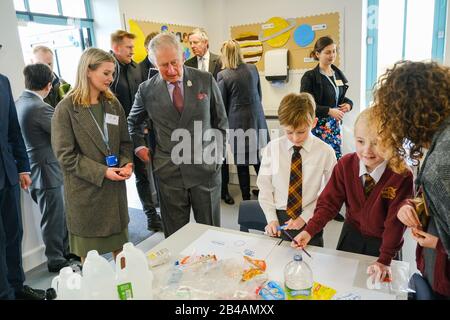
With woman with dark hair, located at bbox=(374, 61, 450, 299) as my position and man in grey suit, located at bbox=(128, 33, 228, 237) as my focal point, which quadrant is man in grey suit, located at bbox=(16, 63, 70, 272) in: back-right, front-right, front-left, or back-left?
front-left

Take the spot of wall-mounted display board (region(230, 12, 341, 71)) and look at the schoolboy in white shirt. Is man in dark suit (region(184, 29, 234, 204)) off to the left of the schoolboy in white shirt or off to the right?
right

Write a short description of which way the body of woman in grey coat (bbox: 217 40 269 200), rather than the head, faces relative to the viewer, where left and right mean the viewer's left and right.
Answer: facing away from the viewer

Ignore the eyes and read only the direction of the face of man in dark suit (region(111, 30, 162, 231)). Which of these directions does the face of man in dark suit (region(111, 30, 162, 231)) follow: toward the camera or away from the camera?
toward the camera

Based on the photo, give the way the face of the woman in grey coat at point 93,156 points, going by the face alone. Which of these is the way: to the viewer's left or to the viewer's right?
to the viewer's right

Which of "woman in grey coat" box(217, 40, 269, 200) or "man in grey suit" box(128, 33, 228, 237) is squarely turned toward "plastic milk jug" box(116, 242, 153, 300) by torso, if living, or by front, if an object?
the man in grey suit

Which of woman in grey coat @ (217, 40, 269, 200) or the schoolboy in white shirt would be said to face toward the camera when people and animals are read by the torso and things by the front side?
the schoolboy in white shirt

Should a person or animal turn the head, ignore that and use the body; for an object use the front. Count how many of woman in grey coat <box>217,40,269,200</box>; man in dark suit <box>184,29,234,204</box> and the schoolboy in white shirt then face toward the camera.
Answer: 2

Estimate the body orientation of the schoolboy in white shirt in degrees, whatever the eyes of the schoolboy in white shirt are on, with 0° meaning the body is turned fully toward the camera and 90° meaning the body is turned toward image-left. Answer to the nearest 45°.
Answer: approximately 0°

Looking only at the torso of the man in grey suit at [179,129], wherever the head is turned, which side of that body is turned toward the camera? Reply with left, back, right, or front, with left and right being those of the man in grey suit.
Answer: front

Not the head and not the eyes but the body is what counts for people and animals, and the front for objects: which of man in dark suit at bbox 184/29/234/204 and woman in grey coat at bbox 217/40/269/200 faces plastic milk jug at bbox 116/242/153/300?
the man in dark suit

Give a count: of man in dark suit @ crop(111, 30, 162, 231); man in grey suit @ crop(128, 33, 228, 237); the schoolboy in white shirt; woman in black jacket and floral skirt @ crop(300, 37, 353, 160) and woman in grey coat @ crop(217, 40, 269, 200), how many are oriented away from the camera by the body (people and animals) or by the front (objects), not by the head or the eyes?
1

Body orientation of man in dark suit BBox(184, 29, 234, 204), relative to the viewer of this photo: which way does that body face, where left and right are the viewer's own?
facing the viewer

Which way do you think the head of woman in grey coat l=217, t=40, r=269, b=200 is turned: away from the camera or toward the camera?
away from the camera

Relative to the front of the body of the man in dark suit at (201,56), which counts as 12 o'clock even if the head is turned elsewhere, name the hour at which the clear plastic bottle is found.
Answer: The clear plastic bottle is roughly at 12 o'clock from the man in dark suit.

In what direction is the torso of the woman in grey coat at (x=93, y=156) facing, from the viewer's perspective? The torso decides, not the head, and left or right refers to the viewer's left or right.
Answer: facing the viewer and to the right of the viewer

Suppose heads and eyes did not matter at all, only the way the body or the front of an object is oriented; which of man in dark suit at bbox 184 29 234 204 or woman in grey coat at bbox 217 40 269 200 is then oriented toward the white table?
the man in dark suit

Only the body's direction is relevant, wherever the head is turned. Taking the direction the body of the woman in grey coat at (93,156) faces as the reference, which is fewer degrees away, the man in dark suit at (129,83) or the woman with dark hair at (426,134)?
the woman with dark hair

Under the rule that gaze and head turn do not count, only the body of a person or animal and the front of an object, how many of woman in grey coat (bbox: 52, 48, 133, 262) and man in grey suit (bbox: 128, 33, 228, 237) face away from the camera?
0
